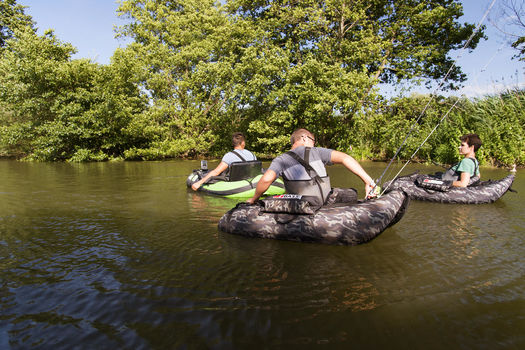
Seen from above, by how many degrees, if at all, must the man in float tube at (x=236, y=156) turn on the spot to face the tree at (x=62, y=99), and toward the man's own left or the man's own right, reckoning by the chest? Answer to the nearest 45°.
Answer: approximately 45° to the man's own left

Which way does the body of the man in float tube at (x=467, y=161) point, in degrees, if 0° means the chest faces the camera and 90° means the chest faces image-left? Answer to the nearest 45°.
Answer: approximately 90°

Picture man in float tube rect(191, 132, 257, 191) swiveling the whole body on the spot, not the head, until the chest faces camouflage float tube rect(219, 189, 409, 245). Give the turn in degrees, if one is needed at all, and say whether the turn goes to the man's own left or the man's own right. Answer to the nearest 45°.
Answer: approximately 180°

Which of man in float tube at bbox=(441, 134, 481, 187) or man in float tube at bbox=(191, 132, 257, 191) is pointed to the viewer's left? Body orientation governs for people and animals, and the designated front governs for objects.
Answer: man in float tube at bbox=(441, 134, 481, 187)

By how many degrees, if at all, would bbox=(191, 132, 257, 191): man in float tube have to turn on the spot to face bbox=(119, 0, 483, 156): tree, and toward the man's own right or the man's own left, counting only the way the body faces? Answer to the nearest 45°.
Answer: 0° — they already face it

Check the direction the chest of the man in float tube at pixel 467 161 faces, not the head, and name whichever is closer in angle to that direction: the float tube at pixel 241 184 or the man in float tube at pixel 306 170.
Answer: the float tube

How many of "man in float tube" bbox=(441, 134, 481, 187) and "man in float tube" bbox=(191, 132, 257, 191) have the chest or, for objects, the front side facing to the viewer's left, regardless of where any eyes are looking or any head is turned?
1

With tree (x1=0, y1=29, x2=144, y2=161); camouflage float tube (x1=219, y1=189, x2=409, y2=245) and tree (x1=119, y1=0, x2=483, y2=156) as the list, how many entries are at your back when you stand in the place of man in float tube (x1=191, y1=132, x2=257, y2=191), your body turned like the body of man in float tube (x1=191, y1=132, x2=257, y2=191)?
1

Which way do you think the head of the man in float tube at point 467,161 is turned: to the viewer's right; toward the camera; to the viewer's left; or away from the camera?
to the viewer's left

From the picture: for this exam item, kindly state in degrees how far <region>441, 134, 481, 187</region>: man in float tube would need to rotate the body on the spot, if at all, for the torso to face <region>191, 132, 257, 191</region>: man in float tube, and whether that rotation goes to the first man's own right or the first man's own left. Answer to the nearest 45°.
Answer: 0° — they already face them

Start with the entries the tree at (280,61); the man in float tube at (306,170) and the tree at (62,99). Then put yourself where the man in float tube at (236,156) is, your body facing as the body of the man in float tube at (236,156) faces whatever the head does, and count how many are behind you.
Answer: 1

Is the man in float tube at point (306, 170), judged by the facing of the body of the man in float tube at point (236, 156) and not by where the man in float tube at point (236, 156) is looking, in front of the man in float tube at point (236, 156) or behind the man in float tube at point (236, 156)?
behind

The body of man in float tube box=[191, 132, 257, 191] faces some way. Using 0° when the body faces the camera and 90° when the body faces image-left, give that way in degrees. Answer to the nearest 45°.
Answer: approximately 180°

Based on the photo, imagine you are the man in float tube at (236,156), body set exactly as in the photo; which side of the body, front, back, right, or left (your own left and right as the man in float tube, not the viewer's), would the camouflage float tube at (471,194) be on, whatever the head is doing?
right
